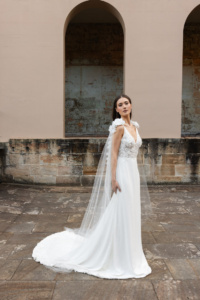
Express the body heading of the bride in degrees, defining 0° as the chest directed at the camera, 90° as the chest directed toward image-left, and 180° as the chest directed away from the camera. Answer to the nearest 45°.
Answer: approximately 315°

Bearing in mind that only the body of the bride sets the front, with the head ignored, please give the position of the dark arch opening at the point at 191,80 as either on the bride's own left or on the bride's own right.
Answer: on the bride's own left

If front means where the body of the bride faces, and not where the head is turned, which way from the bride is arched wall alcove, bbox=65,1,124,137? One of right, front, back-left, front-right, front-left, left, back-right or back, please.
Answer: back-left

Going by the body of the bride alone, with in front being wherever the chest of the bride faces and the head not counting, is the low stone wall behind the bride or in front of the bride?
behind
